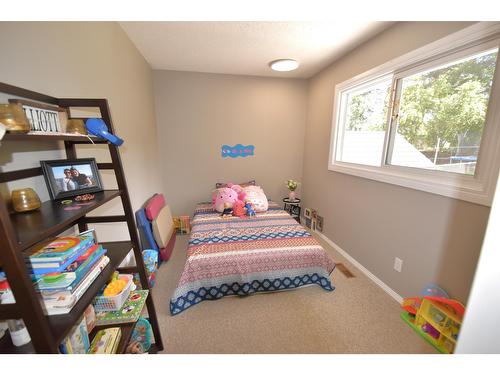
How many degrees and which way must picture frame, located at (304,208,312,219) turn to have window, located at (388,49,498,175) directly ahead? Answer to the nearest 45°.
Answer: approximately 90° to its left

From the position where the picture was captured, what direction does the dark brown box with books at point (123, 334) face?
facing to the right of the viewer

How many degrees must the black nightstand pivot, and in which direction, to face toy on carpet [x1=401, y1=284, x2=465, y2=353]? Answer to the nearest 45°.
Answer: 0° — it already faces it

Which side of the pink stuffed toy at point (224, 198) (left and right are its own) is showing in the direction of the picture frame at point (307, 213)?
left

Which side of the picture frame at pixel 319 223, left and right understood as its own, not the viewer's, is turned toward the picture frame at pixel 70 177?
front

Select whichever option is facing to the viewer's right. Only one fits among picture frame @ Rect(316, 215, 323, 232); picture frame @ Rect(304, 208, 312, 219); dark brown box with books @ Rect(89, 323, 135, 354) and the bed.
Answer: the dark brown box with books

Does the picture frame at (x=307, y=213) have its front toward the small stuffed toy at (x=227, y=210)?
yes

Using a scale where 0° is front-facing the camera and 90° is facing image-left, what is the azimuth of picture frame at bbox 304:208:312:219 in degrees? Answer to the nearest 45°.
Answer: approximately 45°
